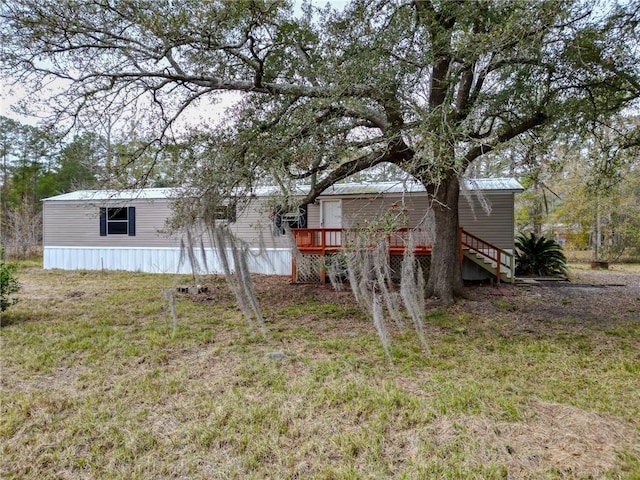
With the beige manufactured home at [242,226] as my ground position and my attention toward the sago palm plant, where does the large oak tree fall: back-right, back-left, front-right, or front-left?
front-right

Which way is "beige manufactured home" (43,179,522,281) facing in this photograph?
toward the camera

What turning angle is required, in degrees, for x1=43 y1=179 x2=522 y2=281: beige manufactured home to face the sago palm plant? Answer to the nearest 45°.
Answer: approximately 90° to its left

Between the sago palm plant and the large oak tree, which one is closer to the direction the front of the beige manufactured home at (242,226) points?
the large oak tree

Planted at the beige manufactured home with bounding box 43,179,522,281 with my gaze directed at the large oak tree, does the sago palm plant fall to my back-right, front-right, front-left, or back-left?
front-left

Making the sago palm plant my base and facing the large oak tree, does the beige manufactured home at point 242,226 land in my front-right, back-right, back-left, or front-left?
front-right

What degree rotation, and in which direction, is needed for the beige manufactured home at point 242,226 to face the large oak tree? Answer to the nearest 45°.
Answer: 0° — it already faces it
